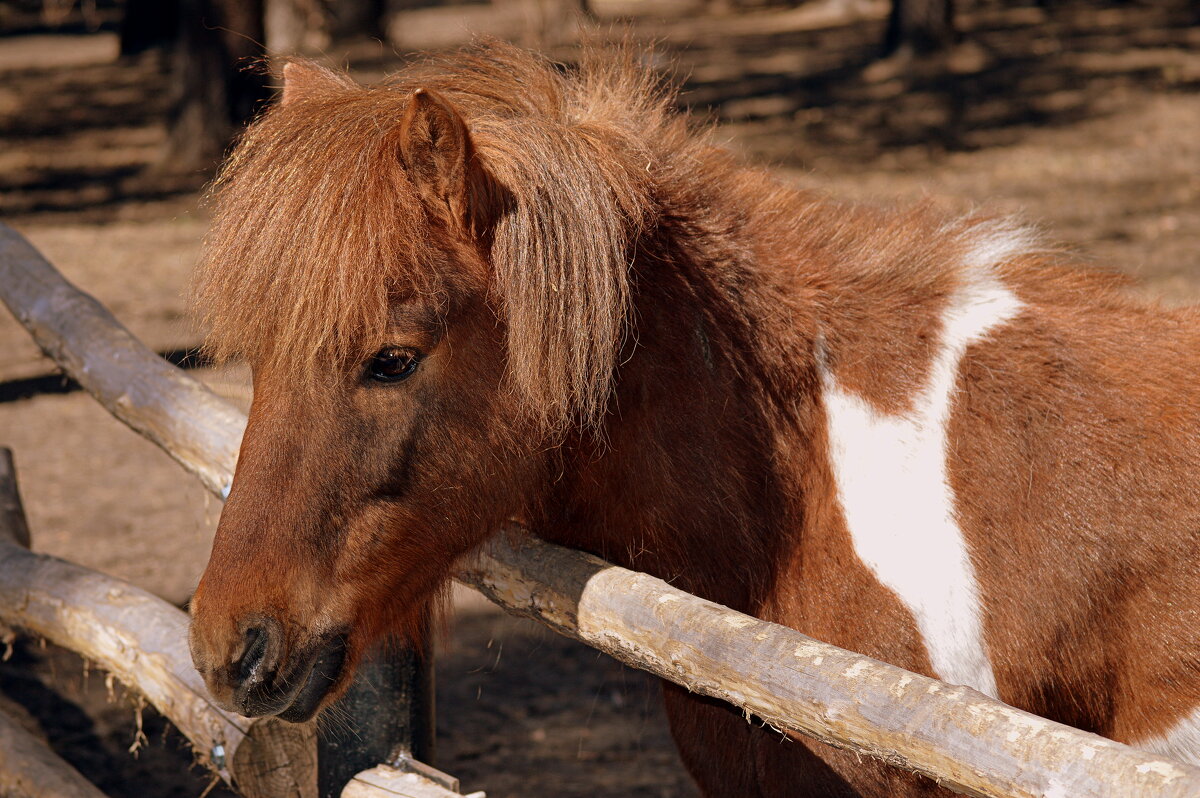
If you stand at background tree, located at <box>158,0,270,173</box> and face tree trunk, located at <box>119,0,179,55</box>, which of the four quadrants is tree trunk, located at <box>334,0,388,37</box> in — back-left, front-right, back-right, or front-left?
front-right

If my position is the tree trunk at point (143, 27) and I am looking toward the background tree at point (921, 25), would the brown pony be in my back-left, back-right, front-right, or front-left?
front-right

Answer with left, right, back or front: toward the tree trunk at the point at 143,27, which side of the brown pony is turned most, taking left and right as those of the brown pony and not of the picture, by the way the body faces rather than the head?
right

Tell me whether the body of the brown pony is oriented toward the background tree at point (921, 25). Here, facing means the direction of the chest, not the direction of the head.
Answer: no

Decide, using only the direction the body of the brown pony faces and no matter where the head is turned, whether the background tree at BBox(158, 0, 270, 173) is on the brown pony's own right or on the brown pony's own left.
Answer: on the brown pony's own right

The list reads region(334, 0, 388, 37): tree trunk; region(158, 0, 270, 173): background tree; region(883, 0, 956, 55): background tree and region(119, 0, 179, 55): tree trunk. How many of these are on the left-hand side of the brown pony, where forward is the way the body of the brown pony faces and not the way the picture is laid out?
0

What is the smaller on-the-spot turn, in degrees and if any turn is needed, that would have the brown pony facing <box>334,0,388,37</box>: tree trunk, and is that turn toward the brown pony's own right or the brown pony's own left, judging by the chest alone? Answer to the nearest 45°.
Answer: approximately 135° to the brown pony's own right

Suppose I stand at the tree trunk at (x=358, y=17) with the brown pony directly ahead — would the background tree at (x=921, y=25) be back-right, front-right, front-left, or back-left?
front-left

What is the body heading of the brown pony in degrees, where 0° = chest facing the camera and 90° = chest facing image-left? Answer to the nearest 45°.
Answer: approximately 45°

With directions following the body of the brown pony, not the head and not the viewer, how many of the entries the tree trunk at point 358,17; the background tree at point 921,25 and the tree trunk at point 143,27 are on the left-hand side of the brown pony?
0
